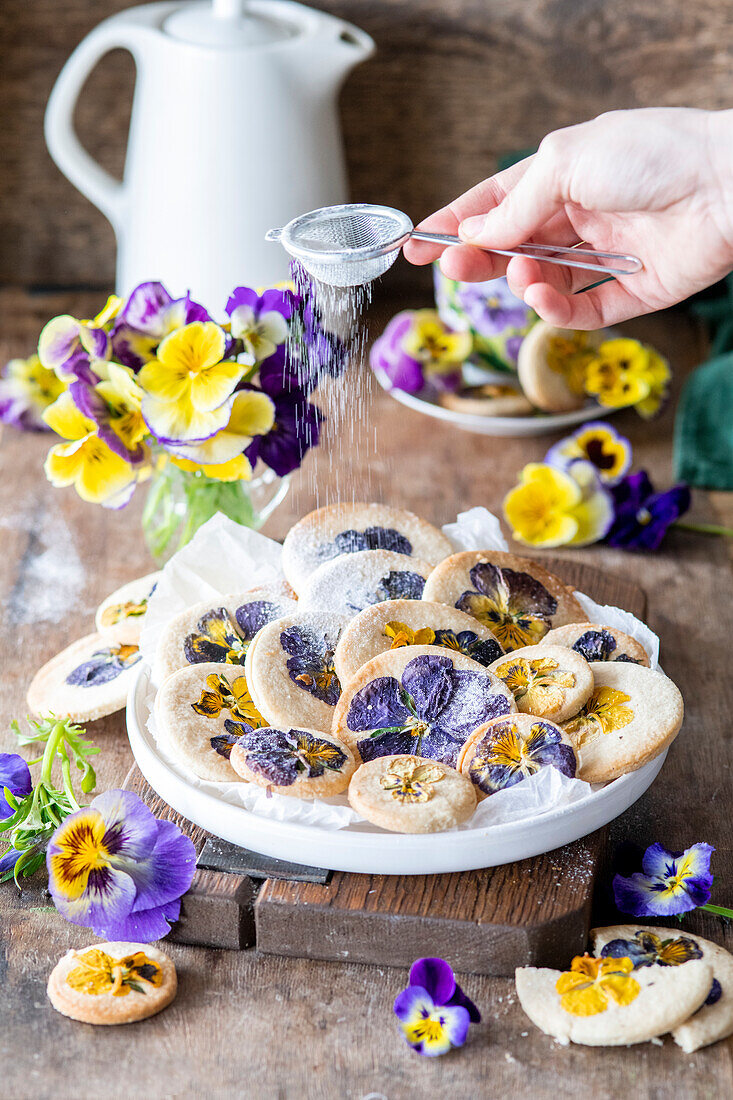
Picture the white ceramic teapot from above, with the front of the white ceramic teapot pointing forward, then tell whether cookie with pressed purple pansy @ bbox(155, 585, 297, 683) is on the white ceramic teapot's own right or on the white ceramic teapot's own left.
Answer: on the white ceramic teapot's own right

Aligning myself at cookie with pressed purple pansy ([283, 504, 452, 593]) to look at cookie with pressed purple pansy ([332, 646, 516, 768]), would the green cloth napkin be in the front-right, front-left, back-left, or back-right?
back-left

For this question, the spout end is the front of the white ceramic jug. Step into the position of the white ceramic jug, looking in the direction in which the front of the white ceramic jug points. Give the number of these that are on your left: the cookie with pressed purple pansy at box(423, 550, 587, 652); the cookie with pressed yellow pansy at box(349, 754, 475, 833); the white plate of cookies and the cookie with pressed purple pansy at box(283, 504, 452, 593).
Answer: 0

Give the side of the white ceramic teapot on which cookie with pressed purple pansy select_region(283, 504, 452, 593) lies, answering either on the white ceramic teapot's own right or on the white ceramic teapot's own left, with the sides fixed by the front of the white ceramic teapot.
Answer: on the white ceramic teapot's own right

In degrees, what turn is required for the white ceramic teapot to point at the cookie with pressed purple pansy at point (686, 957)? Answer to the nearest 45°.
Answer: approximately 90° to its right

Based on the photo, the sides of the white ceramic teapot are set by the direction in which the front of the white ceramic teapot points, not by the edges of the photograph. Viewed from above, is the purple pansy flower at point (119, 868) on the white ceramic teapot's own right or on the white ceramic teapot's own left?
on the white ceramic teapot's own right

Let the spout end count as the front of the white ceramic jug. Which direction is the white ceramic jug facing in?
to the viewer's right

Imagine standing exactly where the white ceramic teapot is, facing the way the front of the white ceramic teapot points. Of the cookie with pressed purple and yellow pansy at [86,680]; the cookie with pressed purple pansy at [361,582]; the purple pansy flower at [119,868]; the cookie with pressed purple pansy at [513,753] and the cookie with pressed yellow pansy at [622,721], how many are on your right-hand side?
5

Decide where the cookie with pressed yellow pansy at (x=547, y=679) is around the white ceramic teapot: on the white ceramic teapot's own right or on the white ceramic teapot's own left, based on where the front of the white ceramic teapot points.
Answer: on the white ceramic teapot's own right

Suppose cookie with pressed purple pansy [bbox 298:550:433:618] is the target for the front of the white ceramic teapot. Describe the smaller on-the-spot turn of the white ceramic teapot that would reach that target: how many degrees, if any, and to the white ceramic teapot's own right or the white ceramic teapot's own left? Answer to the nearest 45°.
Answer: approximately 90° to the white ceramic teapot's own right

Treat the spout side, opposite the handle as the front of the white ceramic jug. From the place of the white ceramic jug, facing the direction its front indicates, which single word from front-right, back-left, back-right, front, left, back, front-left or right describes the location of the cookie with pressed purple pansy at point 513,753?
right

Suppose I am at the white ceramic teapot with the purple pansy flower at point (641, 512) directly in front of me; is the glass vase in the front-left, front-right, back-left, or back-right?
front-right

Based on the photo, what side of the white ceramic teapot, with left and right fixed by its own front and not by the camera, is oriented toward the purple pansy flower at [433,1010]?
right

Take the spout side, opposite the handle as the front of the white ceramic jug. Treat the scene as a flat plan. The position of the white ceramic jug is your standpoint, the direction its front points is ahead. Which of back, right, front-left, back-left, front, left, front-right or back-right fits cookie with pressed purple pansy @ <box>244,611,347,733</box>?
right

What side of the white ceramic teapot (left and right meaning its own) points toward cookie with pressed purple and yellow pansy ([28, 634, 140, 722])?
right

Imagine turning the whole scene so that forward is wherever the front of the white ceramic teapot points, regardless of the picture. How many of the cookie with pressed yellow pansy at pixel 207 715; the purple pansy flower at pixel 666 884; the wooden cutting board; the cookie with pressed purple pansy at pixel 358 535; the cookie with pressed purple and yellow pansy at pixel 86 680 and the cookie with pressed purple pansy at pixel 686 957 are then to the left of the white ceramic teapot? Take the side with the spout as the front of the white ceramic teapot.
0
